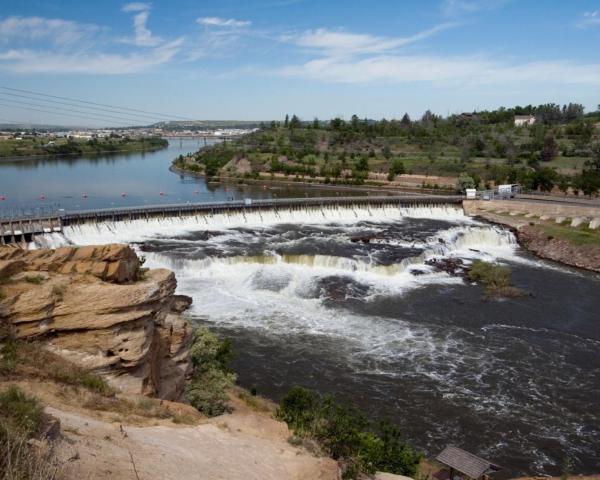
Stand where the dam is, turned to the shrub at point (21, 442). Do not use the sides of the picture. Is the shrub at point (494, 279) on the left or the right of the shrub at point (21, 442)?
left

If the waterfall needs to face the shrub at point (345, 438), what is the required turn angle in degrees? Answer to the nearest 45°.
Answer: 0° — it already faces it

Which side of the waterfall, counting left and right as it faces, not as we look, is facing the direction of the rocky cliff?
front

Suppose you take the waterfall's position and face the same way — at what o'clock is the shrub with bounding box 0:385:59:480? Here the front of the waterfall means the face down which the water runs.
The shrub is roughly at 12 o'clock from the waterfall.

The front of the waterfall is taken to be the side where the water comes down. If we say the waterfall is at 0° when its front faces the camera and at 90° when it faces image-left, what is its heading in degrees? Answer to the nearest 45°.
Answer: approximately 0°

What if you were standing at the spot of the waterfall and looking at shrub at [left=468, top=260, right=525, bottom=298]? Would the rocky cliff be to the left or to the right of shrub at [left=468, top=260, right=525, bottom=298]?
right

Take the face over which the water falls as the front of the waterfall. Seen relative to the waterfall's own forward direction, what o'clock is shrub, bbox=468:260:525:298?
The shrub is roughly at 10 o'clock from the waterfall.

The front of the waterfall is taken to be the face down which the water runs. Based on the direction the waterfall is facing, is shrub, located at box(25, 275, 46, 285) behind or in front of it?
in front

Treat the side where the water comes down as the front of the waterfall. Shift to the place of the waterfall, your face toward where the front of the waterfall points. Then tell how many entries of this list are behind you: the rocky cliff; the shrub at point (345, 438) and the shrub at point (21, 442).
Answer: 0

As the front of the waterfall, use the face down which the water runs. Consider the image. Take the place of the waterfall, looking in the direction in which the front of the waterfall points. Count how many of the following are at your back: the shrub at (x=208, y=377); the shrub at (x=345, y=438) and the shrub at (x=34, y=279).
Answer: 0

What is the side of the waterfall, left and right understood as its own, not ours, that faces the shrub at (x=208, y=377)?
front
